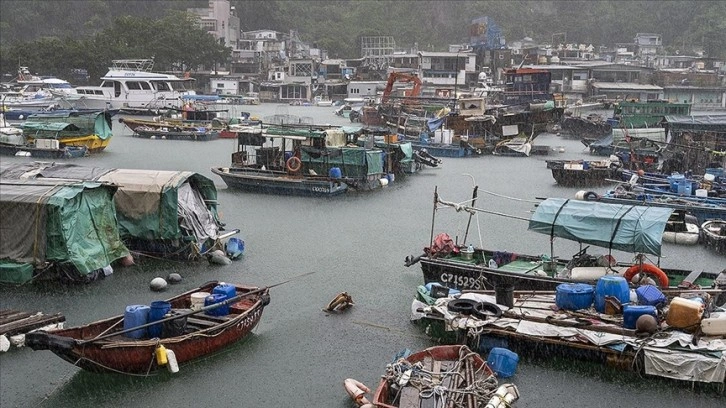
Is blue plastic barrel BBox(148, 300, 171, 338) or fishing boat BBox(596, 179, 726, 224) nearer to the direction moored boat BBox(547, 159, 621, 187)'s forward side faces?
the blue plastic barrel

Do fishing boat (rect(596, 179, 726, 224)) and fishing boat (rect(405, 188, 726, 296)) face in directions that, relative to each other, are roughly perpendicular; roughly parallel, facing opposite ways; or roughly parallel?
roughly parallel

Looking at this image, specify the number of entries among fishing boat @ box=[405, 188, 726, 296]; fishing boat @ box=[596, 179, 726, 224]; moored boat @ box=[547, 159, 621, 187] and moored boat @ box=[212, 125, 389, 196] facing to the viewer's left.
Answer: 4

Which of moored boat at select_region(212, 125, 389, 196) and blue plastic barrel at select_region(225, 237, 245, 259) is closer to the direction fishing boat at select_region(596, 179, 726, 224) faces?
the moored boat

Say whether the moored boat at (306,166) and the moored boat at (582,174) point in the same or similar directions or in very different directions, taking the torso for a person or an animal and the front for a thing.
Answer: same or similar directions

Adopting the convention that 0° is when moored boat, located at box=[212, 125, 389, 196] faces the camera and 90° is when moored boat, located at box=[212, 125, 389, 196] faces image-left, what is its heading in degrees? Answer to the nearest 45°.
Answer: approximately 90°

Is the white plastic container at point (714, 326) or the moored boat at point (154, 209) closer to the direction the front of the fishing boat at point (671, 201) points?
the moored boat

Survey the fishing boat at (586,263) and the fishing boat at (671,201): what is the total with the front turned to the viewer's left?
2

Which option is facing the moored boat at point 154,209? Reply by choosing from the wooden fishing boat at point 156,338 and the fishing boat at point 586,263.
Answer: the fishing boat

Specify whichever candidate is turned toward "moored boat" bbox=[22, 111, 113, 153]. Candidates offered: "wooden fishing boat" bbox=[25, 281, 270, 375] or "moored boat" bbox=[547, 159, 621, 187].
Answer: "moored boat" bbox=[547, 159, 621, 187]

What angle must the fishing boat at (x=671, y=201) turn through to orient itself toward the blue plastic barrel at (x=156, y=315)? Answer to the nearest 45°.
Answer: approximately 45° to its left

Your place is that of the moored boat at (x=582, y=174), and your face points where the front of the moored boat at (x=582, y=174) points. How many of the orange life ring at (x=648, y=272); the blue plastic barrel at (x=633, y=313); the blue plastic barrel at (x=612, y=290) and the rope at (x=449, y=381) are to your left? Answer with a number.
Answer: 4

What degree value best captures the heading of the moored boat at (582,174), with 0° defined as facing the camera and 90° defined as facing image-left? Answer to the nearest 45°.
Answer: approximately 90°

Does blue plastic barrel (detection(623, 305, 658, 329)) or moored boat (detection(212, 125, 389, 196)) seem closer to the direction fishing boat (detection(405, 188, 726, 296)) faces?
the moored boat

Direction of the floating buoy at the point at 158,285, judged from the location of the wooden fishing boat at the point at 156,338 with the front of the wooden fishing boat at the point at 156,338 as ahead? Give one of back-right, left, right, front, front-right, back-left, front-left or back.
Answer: back-right

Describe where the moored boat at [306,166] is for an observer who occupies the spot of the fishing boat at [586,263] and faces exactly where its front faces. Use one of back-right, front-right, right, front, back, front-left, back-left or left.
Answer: front-right

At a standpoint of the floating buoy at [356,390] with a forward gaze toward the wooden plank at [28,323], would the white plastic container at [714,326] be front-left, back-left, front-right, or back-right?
back-right

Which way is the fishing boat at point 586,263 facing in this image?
to the viewer's left

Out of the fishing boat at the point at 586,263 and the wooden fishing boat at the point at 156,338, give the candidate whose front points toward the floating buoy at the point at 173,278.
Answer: the fishing boat

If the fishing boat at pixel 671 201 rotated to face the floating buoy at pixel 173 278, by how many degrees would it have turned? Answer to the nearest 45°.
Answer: approximately 45° to its left

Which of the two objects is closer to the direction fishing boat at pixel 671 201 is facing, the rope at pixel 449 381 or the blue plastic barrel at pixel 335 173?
the blue plastic barrel

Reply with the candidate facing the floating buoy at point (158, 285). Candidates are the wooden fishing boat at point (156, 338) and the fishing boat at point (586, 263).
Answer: the fishing boat
